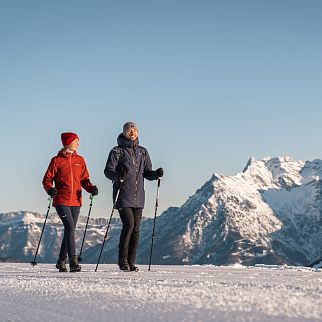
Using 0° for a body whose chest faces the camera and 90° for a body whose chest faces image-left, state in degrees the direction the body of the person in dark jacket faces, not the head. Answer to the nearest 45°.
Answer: approximately 315°

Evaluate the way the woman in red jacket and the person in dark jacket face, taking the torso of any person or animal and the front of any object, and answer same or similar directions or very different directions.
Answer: same or similar directions

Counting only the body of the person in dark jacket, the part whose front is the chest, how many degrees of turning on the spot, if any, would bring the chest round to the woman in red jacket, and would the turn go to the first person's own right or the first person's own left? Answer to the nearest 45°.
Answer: approximately 135° to the first person's own right

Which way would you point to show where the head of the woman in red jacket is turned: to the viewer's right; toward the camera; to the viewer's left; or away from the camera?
to the viewer's right

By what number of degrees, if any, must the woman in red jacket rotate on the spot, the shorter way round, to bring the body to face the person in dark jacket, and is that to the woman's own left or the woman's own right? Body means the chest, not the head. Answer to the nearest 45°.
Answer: approximately 45° to the woman's own left

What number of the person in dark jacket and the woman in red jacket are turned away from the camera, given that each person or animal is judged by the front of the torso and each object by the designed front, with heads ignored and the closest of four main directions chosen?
0

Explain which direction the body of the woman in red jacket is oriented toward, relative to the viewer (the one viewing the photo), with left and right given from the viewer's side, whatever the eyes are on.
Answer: facing the viewer and to the right of the viewer
